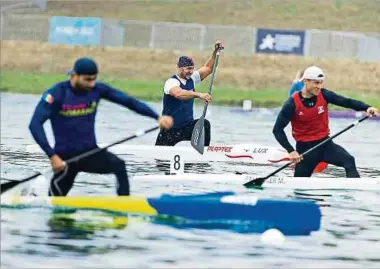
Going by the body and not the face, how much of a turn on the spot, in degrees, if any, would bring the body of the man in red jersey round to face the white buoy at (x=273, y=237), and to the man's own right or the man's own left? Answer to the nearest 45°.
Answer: approximately 45° to the man's own right

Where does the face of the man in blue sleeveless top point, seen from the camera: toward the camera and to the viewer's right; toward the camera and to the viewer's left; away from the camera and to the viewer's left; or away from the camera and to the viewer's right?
toward the camera and to the viewer's right

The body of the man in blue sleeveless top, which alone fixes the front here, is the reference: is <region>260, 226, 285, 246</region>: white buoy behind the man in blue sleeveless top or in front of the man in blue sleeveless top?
in front

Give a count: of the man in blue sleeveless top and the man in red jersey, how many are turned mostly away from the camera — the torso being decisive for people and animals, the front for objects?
0

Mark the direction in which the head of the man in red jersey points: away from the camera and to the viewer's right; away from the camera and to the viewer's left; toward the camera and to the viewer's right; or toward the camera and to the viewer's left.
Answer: toward the camera and to the viewer's right

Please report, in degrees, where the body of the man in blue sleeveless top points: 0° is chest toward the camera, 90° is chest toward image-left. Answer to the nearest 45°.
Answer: approximately 315°

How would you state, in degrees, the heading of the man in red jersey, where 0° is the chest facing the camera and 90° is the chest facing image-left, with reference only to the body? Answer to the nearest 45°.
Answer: approximately 315°

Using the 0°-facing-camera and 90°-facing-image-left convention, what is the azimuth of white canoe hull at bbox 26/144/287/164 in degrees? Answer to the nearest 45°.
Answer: approximately 270°
